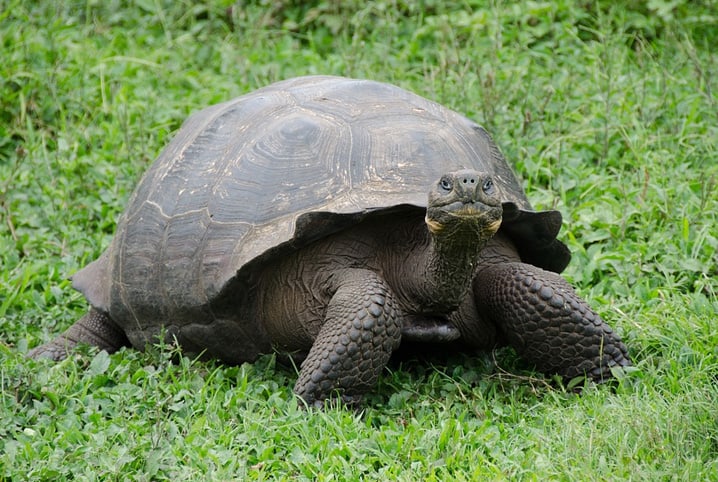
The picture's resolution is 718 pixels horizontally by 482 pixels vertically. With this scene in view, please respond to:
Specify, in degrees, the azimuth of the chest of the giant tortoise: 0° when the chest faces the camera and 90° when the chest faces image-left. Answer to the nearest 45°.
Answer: approximately 315°
